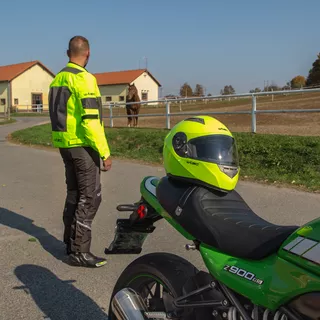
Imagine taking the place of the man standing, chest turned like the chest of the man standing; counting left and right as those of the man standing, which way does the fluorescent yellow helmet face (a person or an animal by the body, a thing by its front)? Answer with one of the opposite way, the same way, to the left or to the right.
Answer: to the right

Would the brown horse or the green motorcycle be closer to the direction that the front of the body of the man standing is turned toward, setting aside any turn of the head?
the brown horse

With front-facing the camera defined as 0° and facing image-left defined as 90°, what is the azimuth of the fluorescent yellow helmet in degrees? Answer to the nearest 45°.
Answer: approximately 315°

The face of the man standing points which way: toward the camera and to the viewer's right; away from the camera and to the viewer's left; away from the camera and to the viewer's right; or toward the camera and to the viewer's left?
away from the camera and to the viewer's right

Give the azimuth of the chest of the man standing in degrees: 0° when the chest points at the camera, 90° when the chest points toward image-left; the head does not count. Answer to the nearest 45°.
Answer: approximately 225°

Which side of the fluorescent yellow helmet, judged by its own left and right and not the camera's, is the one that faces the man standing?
back

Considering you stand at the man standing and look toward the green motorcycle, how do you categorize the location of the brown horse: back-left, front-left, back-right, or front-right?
back-left

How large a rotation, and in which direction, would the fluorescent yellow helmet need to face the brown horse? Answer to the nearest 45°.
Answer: approximately 135° to its left

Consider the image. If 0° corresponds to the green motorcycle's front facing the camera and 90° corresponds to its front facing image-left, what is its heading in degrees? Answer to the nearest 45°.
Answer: approximately 270°

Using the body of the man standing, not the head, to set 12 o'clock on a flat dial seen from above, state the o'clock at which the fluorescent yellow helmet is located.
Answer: The fluorescent yellow helmet is roughly at 4 o'clock from the man standing.
